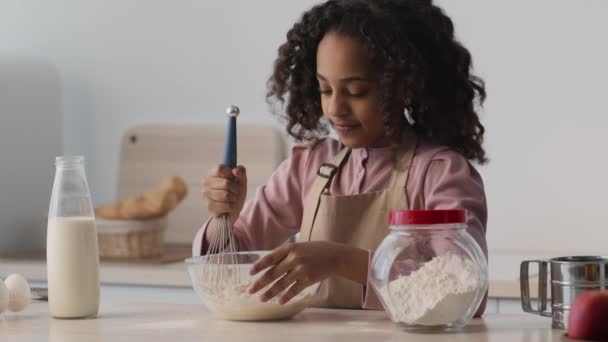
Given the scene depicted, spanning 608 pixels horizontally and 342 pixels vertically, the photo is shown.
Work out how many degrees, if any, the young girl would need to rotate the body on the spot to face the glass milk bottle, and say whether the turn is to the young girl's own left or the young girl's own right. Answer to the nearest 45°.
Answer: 0° — they already face it

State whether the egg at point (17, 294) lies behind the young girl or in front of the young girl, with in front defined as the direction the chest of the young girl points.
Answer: in front

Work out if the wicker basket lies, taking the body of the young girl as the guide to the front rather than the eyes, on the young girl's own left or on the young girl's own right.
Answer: on the young girl's own right

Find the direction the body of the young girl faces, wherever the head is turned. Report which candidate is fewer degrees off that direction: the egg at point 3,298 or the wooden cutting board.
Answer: the egg

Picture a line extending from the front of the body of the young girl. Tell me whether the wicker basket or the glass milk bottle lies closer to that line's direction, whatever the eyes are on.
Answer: the glass milk bottle

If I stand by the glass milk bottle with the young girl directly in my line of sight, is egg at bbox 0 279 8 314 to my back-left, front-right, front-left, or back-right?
back-left

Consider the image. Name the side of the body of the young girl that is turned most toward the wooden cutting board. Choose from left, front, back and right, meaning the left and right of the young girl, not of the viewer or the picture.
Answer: right

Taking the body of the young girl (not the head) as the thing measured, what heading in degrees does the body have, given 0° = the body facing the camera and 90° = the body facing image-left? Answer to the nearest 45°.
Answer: approximately 45°
